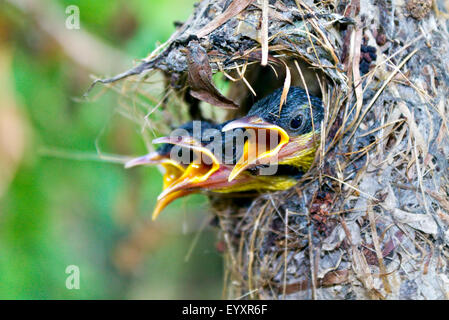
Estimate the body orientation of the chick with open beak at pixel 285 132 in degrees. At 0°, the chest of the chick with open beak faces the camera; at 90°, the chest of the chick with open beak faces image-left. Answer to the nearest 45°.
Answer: approximately 90°
